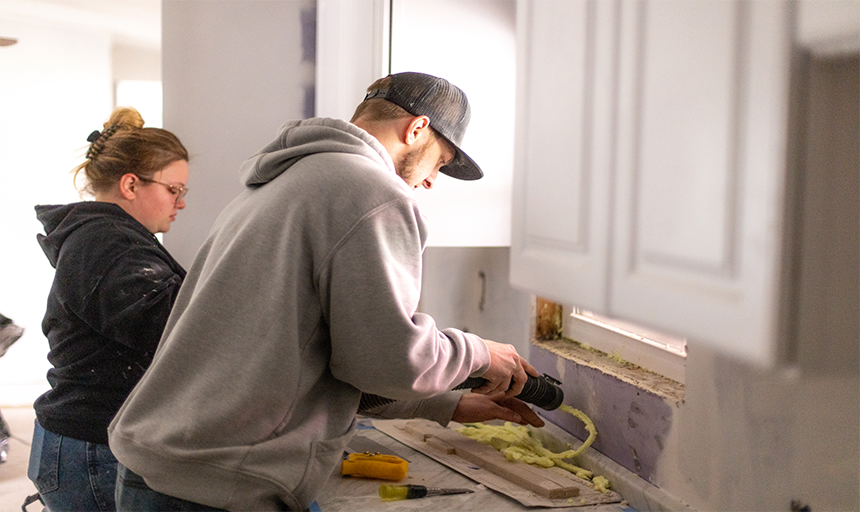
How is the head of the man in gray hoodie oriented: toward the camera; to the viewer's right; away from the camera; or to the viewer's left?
to the viewer's right

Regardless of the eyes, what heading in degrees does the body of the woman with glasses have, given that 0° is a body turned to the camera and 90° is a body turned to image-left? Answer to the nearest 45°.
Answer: approximately 270°

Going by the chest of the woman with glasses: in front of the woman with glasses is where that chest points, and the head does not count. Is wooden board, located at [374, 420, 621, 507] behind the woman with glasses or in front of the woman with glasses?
in front

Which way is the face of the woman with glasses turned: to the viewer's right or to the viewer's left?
to the viewer's right

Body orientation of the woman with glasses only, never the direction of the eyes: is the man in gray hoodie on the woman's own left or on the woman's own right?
on the woman's own right

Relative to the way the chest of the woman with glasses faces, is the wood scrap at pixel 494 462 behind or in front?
in front

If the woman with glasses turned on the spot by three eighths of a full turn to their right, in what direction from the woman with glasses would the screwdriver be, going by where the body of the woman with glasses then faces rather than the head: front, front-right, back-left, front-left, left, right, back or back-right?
left
